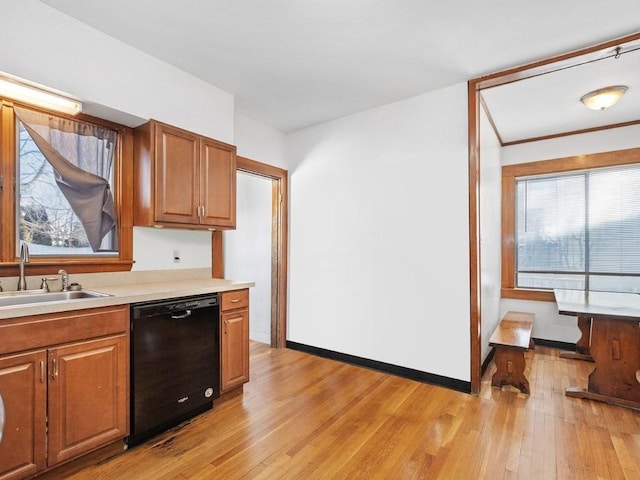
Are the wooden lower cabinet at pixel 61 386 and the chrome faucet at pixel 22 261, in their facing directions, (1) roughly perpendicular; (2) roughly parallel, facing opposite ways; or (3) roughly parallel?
roughly parallel

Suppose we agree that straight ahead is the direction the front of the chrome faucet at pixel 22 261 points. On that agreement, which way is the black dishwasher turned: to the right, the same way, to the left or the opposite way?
the same way

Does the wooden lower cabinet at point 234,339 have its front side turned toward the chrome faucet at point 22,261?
no

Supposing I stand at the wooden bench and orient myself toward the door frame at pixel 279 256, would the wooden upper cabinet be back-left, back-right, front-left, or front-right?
front-left

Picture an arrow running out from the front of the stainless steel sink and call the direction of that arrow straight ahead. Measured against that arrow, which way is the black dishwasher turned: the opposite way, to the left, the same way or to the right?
the same way

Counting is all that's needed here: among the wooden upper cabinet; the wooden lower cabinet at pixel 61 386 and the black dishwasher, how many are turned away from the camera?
0

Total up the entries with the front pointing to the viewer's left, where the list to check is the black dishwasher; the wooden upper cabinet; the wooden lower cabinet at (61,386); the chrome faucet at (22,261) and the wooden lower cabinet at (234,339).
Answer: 0

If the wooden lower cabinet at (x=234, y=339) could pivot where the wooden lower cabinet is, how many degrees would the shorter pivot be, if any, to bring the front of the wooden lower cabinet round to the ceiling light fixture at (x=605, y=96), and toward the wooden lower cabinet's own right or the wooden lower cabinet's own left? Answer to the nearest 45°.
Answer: approximately 45° to the wooden lower cabinet's own left

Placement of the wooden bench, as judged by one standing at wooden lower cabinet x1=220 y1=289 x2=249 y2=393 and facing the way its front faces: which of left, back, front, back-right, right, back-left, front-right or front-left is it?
front-left

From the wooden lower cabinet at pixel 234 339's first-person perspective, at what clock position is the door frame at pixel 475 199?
The door frame is roughly at 11 o'clock from the wooden lower cabinet.

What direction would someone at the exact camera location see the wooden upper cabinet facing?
facing the viewer and to the right of the viewer

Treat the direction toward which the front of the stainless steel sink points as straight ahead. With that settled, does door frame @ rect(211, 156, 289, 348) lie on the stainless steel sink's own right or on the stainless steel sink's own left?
on the stainless steel sink's own left

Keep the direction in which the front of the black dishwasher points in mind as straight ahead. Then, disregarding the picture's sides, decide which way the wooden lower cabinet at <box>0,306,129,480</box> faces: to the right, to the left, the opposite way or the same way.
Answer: the same way
